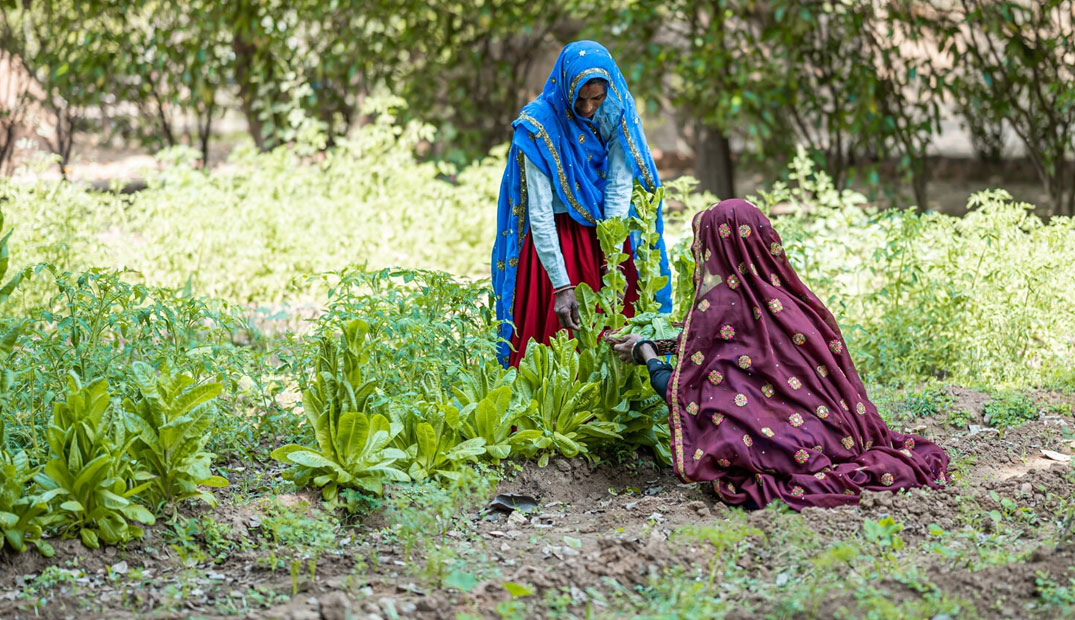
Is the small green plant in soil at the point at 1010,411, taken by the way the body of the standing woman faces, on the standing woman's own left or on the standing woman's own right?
on the standing woman's own left

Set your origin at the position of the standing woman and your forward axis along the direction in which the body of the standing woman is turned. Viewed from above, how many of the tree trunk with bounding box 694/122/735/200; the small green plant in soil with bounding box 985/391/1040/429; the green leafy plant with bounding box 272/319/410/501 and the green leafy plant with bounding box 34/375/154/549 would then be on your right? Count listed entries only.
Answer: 2

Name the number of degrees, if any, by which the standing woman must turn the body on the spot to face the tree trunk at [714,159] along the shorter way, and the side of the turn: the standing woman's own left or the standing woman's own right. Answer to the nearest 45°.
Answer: approximately 135° to the standing woman's own left

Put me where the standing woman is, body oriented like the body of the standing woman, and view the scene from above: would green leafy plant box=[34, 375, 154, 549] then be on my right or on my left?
on my right

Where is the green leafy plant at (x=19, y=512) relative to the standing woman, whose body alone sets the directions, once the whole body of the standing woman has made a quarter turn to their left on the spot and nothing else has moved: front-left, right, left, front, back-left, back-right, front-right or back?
back

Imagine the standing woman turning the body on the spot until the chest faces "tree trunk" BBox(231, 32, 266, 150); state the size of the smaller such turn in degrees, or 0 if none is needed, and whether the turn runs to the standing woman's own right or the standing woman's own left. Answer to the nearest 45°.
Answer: approximately 180°

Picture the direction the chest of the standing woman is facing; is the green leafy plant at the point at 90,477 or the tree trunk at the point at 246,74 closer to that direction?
the green leafy plant

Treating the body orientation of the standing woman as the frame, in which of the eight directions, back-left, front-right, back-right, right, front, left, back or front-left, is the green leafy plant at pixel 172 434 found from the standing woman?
right

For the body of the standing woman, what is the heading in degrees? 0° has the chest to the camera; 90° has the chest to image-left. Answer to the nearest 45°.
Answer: approximately 315°

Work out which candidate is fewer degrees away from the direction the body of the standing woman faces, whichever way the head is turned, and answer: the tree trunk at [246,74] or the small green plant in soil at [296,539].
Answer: the small green plant in soil

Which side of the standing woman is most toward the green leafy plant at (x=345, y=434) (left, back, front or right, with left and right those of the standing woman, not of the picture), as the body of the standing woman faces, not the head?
right

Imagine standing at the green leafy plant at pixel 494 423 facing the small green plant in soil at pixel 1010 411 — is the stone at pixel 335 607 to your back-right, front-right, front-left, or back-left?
back-right
